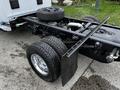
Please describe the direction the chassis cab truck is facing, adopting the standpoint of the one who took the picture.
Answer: facing away from the viewer and to the left of the viewer
